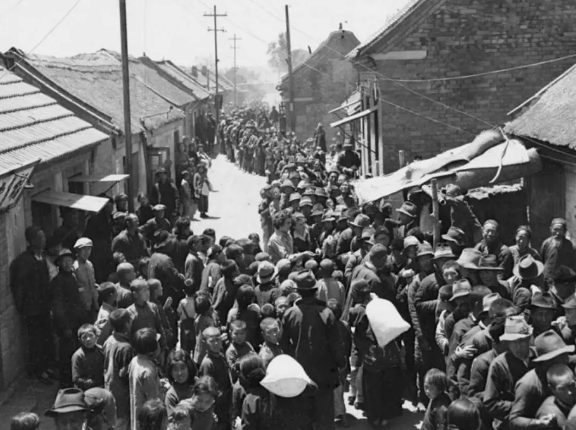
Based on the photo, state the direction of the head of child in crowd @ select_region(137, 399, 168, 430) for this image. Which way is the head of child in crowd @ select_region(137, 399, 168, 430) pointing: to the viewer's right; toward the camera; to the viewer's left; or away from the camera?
away from the camera

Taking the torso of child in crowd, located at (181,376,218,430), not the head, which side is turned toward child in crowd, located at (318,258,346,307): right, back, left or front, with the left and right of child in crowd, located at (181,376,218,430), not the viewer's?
back

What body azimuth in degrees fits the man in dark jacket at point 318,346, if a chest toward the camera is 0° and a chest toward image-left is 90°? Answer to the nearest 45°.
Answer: approximately 180°

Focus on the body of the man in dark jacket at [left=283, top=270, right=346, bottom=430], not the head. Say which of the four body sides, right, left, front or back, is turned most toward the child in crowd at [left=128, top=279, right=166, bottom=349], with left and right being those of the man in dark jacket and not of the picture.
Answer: left

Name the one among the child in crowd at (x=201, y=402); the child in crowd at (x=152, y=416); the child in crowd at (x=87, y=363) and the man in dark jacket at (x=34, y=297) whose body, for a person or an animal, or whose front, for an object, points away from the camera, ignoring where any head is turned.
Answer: the child in crowd at (x=152, y=416)

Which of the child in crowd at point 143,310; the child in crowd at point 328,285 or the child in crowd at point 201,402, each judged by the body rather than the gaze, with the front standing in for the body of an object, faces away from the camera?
the child in crowd at point 328,285
